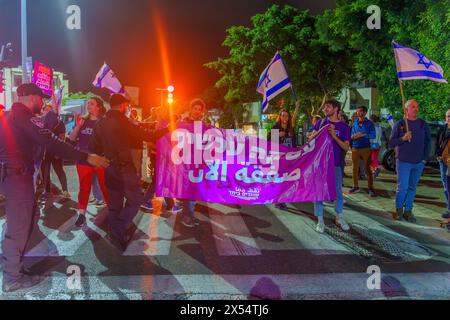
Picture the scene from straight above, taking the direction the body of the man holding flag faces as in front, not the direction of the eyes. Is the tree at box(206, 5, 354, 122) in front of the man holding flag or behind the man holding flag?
behind

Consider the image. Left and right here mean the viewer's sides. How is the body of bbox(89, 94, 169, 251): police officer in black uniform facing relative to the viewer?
facing away from the viewer and to the right of the viewer

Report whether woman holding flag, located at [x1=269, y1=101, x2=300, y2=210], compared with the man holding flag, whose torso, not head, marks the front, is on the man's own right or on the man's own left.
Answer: on the man's own right

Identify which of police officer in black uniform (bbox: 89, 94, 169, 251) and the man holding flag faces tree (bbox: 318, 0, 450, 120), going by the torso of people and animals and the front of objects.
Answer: the police officer in black uniform

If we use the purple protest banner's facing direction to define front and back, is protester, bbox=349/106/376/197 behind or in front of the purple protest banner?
behind

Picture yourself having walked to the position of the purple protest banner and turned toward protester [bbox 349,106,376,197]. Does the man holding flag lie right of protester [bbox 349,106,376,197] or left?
right

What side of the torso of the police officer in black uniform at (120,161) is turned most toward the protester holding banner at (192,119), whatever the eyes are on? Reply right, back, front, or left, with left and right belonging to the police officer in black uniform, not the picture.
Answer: front

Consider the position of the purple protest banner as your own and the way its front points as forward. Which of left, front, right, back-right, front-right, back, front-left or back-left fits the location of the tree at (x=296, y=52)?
back

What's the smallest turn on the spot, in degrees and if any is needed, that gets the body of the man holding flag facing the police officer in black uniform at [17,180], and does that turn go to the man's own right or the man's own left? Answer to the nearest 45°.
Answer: approximately 45° to the man's own right
